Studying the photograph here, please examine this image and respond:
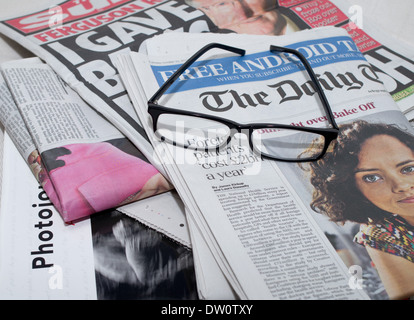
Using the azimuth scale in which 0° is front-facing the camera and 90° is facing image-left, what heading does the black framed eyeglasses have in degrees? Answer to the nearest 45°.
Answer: approximately 0°
